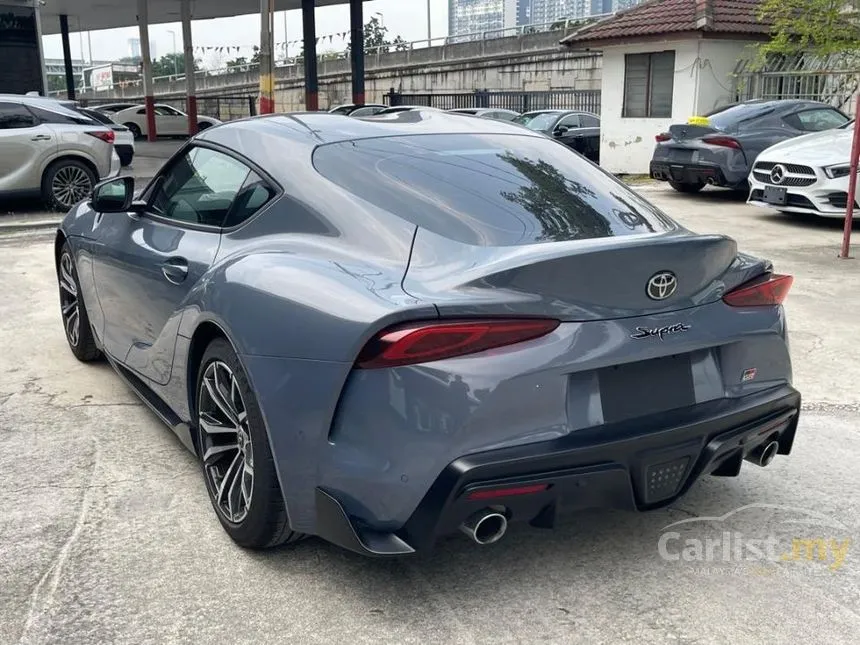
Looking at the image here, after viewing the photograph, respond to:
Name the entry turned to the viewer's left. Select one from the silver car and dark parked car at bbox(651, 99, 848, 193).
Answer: the silver car

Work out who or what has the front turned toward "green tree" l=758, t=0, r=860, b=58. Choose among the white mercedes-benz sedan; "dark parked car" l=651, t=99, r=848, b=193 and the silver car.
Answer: the dark parked car

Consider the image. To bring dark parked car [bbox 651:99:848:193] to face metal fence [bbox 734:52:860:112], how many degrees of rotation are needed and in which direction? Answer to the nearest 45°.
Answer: approximately 45° to its left

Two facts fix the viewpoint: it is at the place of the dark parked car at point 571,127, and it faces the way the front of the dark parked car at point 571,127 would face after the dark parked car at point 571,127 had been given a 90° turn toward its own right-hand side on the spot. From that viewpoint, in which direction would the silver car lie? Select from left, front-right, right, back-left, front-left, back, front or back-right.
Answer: left

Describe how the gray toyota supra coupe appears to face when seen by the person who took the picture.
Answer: facing away from the viewer and to the left of the viewer

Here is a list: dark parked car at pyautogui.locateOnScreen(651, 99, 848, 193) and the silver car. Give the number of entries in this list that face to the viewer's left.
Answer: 1

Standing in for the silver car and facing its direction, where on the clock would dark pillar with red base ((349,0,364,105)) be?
The dark pillar with red base is roughly at 4 o'clock from the silver car.

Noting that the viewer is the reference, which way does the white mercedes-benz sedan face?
facing the viewer and to the left of the viewer

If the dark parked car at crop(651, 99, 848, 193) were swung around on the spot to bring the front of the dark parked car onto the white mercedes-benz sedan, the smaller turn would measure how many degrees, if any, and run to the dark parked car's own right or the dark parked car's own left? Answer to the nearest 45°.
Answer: approximately 135° to the dark parked car's own right

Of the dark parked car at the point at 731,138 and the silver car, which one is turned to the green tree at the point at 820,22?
the dark parked car

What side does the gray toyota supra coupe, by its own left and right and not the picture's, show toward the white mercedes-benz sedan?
right

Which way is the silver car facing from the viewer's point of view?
to the viewer's left

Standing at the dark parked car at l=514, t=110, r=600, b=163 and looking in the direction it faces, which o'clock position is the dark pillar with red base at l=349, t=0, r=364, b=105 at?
The dark pillar with red base is roughly at 3 o'clock from the dark parked car.

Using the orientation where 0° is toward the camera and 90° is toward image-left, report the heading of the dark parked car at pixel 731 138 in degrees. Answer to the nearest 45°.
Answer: approximately 225°
